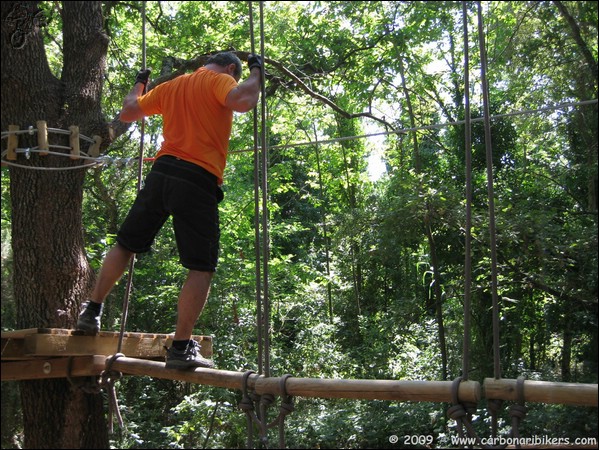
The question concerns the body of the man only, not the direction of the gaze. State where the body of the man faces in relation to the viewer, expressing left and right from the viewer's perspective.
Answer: facing away from the viewer and to the right of the viewer

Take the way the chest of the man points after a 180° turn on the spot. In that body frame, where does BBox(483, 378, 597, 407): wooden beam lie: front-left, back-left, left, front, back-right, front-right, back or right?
left

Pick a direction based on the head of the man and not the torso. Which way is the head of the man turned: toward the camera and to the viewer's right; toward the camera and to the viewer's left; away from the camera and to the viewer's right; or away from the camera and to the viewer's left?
away from the camera and to the viewer's right

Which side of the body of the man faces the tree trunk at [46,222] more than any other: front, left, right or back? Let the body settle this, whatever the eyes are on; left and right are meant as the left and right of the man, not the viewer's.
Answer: left
